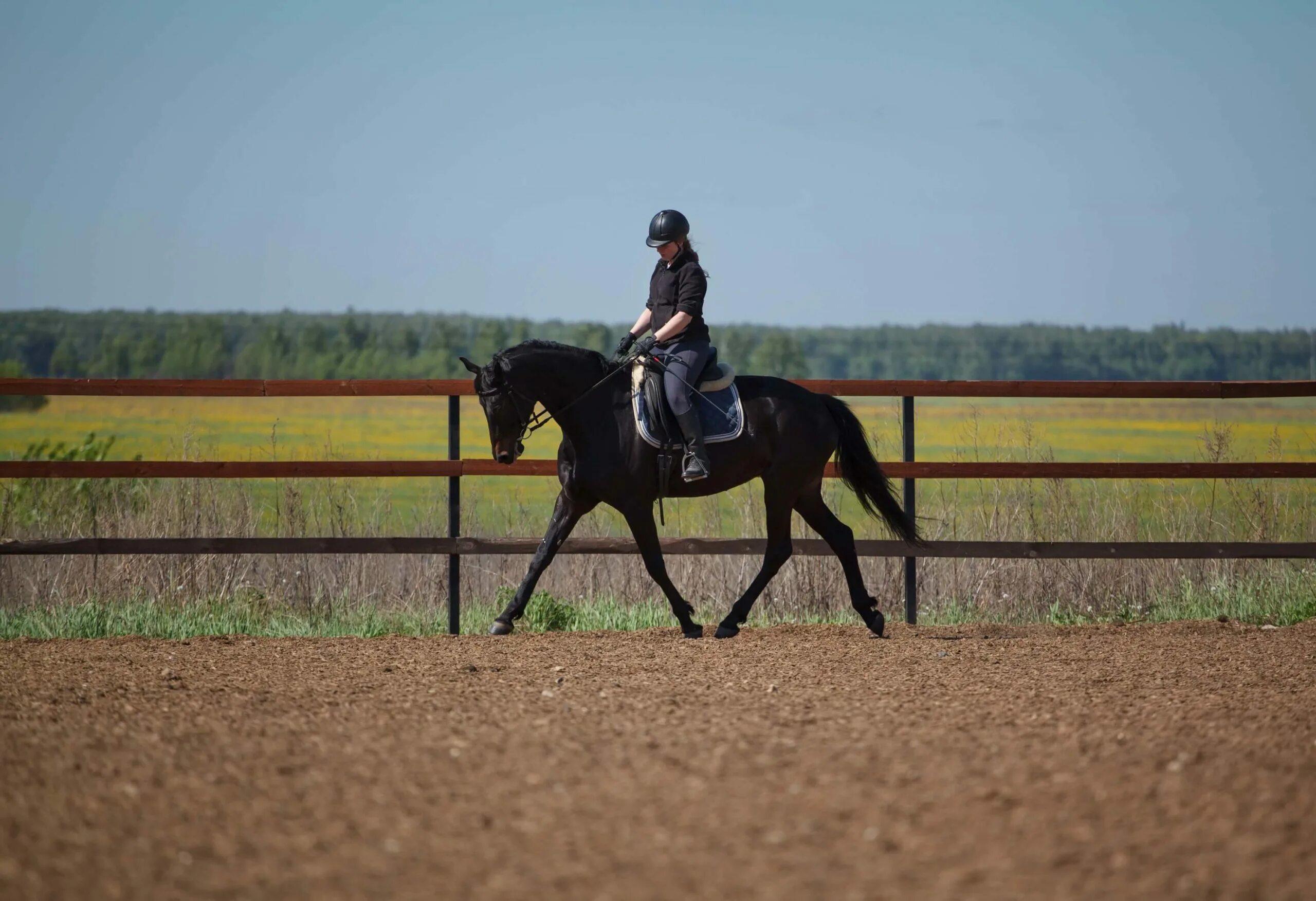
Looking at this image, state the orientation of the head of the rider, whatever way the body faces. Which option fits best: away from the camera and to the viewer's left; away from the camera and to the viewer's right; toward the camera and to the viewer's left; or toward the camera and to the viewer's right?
toward the camera and to the viewer's left

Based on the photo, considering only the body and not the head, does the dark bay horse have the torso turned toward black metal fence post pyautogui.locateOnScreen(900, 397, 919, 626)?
no

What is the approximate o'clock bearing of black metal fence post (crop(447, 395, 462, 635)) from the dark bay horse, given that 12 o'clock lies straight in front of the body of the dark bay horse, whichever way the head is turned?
The black metal fence post is roughly at 1 o'clock from the dark bay horse.

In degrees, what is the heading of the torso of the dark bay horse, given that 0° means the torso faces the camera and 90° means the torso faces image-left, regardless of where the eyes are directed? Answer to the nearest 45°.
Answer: approximately 90°
